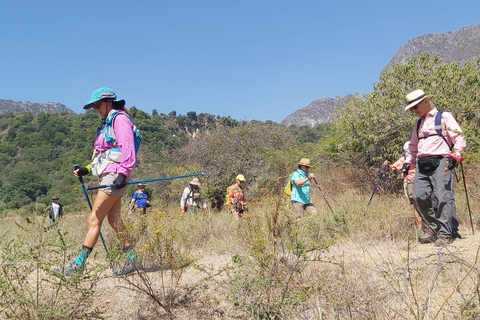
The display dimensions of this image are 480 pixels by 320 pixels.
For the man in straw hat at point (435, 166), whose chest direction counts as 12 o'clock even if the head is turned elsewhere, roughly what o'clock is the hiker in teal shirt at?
The hiker in teal shirt is roughly at 3 o'clock from the man in straw hat.

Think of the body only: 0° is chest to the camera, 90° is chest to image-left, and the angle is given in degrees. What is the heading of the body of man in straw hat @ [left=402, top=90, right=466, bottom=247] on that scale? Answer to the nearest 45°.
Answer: approximately 45°

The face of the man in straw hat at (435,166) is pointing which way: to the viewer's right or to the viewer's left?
to the viewer's left
